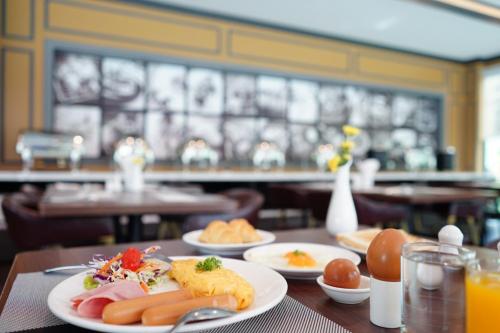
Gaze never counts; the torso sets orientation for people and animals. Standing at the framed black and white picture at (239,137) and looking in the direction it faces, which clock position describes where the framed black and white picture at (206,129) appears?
the framed black and white picture at (206,129) is roughly at 2 o'clock from the framed black and white picture at (239,137).

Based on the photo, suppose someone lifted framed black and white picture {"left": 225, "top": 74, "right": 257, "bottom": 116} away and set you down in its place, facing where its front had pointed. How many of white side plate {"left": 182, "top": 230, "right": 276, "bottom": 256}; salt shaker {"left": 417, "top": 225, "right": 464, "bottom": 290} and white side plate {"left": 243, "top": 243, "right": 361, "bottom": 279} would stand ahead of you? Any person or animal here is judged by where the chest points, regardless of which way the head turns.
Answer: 3

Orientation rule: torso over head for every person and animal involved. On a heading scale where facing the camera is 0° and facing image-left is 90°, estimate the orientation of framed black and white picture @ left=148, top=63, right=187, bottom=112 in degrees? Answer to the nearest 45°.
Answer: approximately 0°

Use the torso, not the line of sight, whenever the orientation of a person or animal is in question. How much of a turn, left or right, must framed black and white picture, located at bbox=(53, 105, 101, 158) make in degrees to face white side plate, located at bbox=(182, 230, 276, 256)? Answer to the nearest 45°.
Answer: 0° — it already faces it

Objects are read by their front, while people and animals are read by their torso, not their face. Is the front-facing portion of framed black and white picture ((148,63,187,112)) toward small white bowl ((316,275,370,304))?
yes

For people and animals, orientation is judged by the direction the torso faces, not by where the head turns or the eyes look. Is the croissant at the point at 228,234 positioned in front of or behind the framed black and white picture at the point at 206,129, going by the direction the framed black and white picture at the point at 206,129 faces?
in front
